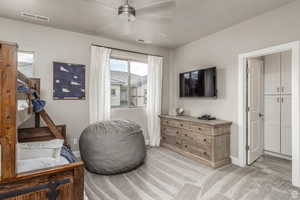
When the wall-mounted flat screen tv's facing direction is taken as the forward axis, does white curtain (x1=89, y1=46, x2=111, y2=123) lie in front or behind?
in front

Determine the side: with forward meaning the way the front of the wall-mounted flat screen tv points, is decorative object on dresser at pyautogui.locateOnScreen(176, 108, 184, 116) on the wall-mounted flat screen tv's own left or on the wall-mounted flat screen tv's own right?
on the wall-mounted flat screen tv's own right

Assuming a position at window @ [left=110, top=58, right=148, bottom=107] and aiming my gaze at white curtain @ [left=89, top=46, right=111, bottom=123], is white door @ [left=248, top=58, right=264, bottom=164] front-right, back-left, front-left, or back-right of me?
back-left

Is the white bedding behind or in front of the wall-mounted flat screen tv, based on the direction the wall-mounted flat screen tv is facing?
in front

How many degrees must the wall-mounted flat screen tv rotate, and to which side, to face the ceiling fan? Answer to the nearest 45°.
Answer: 0° — it already faces it

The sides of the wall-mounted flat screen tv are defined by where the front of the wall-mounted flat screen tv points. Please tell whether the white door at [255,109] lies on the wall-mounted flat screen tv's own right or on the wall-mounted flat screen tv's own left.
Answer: on the wall-mounted flat screen tv's own left

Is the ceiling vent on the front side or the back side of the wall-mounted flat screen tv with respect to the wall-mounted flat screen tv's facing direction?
on the front side

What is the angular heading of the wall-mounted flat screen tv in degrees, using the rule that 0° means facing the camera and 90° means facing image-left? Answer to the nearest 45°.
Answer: approximately 45°
